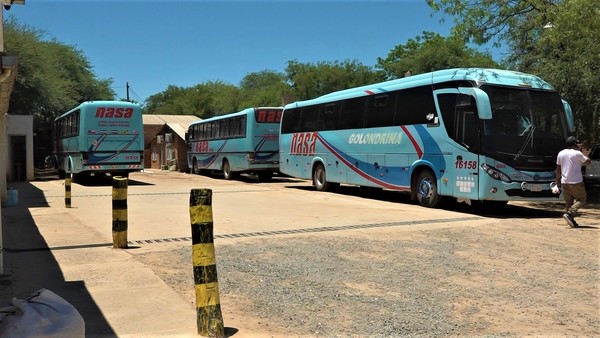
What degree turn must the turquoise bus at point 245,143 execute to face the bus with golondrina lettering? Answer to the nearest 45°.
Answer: approximately 135° to its left

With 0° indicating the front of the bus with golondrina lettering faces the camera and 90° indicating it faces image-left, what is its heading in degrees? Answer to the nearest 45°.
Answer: approximately 315°

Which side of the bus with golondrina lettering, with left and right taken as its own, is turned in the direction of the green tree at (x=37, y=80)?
back

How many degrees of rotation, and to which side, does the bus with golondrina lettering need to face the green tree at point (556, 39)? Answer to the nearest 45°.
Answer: approximately 90° to its left

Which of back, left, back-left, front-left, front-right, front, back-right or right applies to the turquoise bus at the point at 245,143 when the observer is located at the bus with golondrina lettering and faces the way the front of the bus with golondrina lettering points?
back

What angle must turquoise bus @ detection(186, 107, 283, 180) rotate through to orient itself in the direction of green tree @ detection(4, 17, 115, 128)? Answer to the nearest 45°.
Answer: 0° — it already faces it

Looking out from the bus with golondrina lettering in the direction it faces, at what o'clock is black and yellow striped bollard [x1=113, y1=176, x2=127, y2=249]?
The black and yellow striped bollard is roughly at 3 o'clock from the bus with golondrina lettering.

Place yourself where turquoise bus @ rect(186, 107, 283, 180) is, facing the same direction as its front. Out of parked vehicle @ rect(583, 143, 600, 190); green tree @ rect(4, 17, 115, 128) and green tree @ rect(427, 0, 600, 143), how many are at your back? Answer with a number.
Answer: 2

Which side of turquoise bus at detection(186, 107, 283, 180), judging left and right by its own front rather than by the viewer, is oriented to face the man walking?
back
